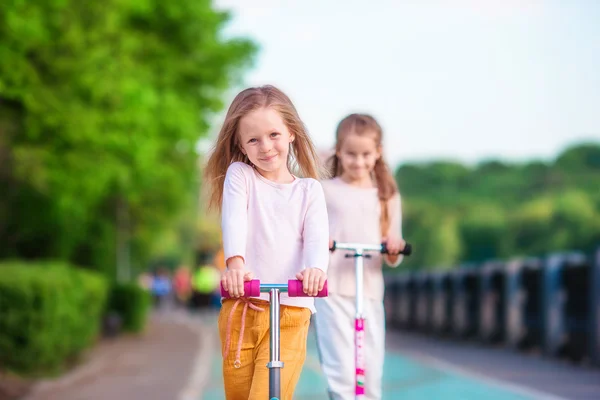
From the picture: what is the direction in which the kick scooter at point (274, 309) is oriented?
toward the camera

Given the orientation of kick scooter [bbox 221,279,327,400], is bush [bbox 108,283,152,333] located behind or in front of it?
behind

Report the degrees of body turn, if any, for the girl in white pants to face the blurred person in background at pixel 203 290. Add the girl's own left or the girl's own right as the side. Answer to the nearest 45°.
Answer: approximately 180°

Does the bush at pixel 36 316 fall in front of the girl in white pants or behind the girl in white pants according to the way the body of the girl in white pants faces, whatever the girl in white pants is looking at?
behind

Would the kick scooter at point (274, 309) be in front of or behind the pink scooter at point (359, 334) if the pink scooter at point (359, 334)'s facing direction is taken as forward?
in front

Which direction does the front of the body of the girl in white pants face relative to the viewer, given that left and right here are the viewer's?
facing the viewer

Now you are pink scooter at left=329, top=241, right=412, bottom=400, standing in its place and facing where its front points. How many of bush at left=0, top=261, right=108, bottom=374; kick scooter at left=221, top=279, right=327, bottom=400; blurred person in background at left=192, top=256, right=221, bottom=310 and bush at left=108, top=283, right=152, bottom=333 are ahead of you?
1

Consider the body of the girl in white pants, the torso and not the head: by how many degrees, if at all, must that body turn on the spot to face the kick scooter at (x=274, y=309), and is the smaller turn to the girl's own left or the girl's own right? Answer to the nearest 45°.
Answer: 0° — they already face it

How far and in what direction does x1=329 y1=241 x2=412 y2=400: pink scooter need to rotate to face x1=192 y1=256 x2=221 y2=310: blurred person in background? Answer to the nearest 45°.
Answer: approximately 180°
